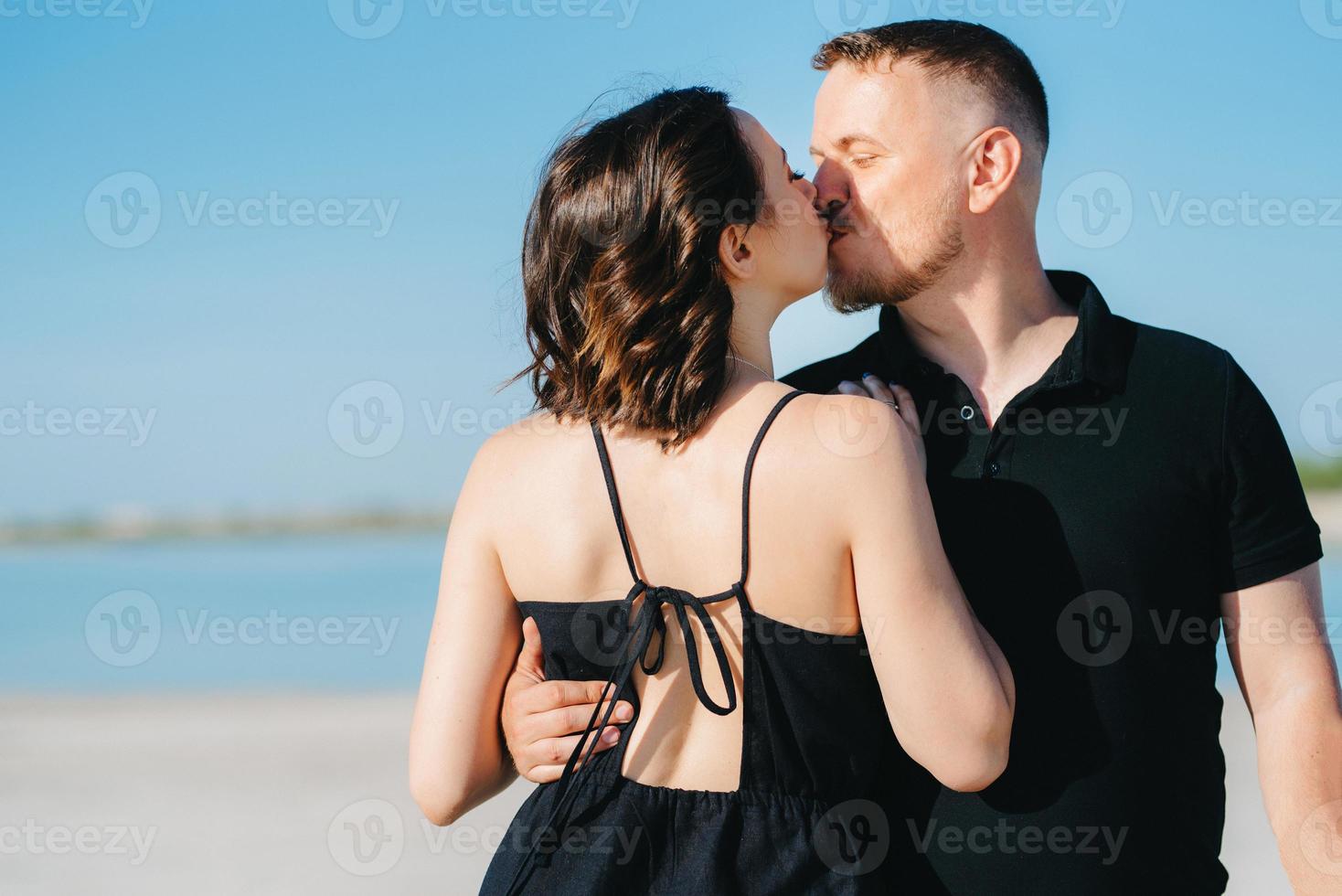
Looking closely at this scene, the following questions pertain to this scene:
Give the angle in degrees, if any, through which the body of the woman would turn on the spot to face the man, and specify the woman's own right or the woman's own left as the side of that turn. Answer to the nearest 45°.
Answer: approximately 45° to the woman's own right

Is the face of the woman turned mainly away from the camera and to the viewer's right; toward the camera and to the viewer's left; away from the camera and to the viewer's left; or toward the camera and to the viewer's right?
away from the camera and to the viewer's right

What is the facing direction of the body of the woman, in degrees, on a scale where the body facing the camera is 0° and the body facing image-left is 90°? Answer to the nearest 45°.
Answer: approximately 180°
